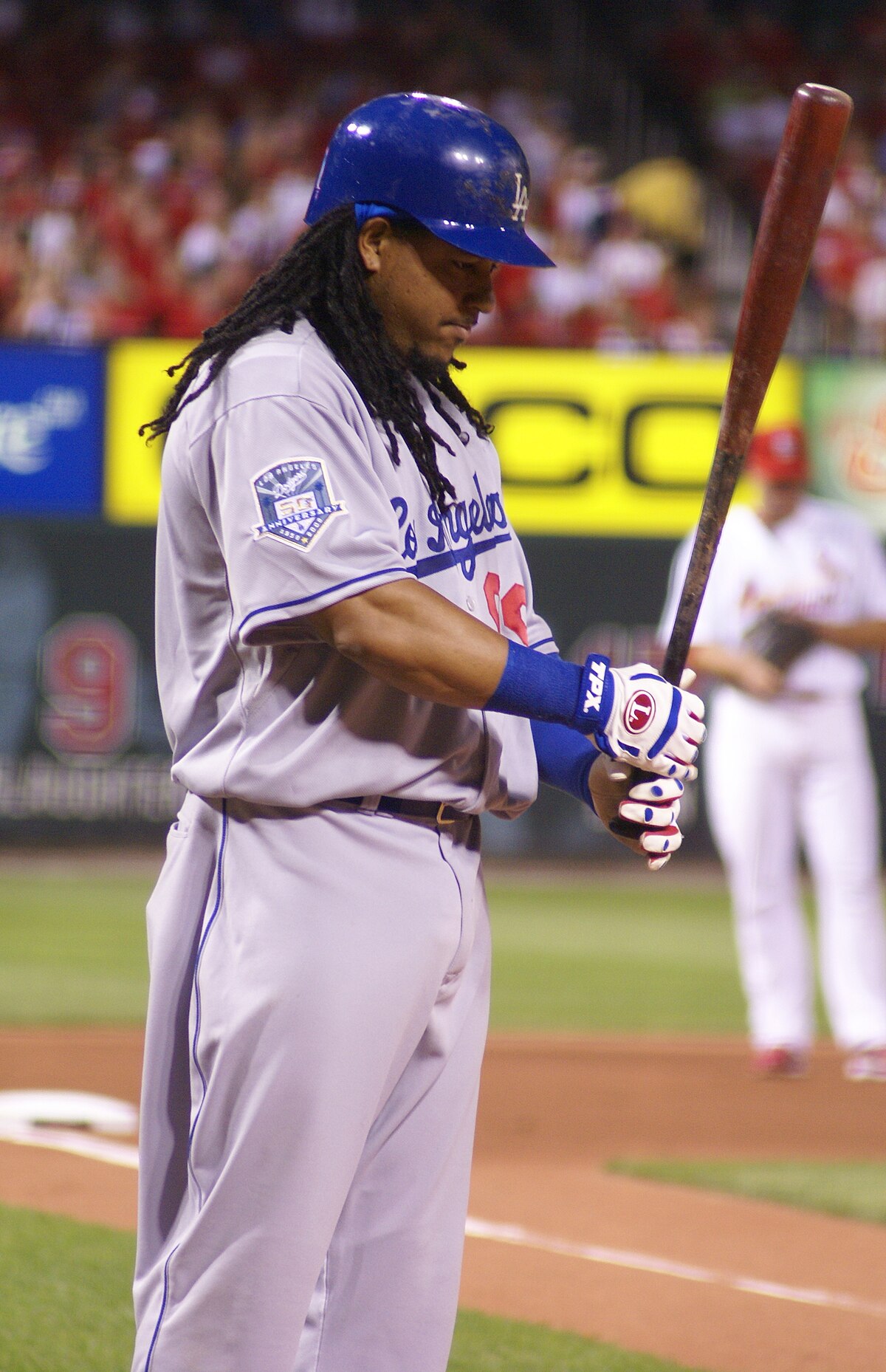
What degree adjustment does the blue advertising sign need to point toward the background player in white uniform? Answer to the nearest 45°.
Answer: approximately 45° to its left

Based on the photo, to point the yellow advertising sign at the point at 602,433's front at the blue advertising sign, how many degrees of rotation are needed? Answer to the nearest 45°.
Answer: approximately 90° to its right

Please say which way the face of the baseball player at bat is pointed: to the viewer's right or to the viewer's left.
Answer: to the viewer's right

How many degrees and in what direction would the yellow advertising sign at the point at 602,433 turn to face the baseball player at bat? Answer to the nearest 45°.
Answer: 0° — it already faces them

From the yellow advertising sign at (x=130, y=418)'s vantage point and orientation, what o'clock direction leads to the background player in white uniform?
The background player in white uniform is roughly at 11 o'clock from the yellow advertising sign.

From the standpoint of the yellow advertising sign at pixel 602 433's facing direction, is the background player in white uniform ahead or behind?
ahead

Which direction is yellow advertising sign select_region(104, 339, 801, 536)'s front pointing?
toward the camera

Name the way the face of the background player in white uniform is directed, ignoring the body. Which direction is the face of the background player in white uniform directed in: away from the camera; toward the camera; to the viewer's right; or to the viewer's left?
toward the camera

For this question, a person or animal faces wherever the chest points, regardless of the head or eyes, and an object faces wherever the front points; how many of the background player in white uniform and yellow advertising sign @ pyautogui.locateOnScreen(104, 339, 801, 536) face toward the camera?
2

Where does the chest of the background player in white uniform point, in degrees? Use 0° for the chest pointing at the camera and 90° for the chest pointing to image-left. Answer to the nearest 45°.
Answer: approximately 0°

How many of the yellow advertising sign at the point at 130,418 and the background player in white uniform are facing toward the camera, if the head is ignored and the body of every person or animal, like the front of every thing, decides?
2

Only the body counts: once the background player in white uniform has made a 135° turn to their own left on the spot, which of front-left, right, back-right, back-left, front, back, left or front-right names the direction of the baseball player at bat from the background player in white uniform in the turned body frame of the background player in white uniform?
back-right

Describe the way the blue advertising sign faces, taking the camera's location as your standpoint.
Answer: facing the viewer
